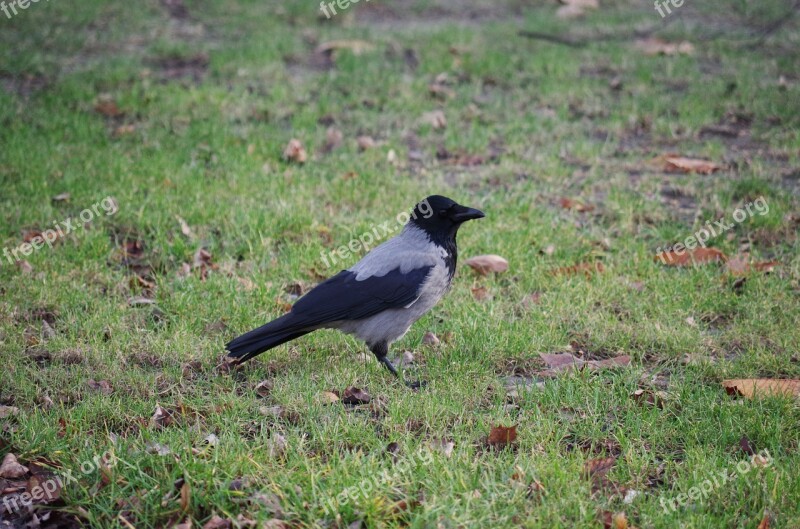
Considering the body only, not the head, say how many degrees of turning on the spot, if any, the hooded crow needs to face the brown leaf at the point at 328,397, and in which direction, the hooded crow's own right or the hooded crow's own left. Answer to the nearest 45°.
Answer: approximately 135° to the hooded crow's own right

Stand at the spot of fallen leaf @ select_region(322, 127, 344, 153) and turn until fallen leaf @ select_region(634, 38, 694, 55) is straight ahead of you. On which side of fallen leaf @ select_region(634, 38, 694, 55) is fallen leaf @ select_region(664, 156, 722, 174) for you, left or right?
right

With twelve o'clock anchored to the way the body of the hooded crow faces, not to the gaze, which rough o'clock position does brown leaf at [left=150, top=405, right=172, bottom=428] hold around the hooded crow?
The brown leaf is roughly at 5 o'clock from the hooded crow.

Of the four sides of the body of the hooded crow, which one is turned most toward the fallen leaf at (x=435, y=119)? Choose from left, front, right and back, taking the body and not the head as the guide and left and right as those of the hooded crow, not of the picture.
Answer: left

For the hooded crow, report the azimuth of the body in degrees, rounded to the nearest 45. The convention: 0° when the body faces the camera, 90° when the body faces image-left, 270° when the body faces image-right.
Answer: approximately 270°

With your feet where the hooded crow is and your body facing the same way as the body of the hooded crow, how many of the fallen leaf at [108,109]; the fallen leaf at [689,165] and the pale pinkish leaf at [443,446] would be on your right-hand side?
1

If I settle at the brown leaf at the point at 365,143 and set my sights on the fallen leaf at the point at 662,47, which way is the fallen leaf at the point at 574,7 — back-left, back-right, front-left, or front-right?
front-left

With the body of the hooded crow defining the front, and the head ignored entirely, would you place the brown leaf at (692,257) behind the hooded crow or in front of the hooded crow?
in front

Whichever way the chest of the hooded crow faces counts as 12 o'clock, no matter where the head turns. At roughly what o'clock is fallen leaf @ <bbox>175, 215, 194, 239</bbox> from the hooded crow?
The fallen leaf is roughly at 8 o'clock from the hooded crow.

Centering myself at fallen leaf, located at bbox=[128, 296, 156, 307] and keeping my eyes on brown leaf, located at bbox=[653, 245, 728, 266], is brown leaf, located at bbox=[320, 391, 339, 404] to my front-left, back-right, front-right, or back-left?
front-right

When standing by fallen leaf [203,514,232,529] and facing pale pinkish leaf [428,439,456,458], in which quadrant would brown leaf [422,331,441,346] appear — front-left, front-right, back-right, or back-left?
front-left

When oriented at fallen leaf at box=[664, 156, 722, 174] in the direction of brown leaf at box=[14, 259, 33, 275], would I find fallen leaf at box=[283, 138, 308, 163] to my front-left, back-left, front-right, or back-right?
front-right

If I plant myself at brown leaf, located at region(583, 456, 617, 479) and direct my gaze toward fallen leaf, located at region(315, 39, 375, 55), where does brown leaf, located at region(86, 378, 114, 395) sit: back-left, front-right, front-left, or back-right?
front-left

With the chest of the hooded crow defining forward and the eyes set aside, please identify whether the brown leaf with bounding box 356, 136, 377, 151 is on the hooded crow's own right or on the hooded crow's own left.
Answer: on the hooded crow's own left

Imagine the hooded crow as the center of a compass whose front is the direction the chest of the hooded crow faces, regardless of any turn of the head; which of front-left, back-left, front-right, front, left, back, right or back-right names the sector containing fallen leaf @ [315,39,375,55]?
left

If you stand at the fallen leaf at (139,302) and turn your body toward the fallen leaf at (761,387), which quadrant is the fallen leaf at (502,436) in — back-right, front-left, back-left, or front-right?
front-right
